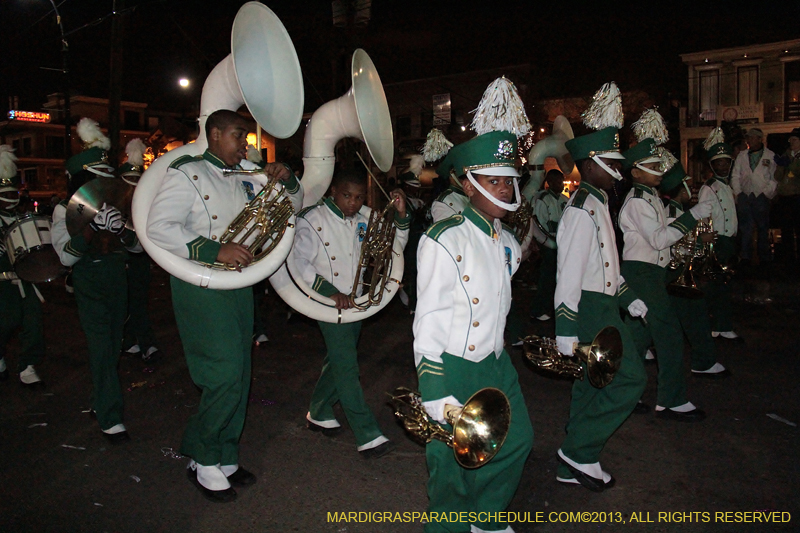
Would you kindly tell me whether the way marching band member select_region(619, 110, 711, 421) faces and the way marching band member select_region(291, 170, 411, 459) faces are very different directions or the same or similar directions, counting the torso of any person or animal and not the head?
same or similar directions

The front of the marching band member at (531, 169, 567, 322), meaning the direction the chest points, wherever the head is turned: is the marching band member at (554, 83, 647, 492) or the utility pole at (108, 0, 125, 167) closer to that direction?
the marching band member

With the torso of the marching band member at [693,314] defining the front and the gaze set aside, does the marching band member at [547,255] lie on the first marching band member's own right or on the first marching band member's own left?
on the first marching band member's own left

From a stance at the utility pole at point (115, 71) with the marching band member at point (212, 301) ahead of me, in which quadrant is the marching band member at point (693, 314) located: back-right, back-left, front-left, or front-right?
front-left

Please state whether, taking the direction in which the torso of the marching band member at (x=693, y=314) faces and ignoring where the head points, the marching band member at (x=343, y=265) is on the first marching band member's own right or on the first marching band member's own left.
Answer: on the first marching band member's own right

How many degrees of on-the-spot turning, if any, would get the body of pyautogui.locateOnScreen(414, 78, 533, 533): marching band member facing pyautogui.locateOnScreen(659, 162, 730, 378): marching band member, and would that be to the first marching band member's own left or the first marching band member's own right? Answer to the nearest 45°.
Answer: approximately 90° to the first marching band member's own left

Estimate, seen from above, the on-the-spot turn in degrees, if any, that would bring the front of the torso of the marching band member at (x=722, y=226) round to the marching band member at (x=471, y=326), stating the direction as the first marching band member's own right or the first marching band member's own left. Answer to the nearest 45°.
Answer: approximately 45° to the first marching band member's own right
